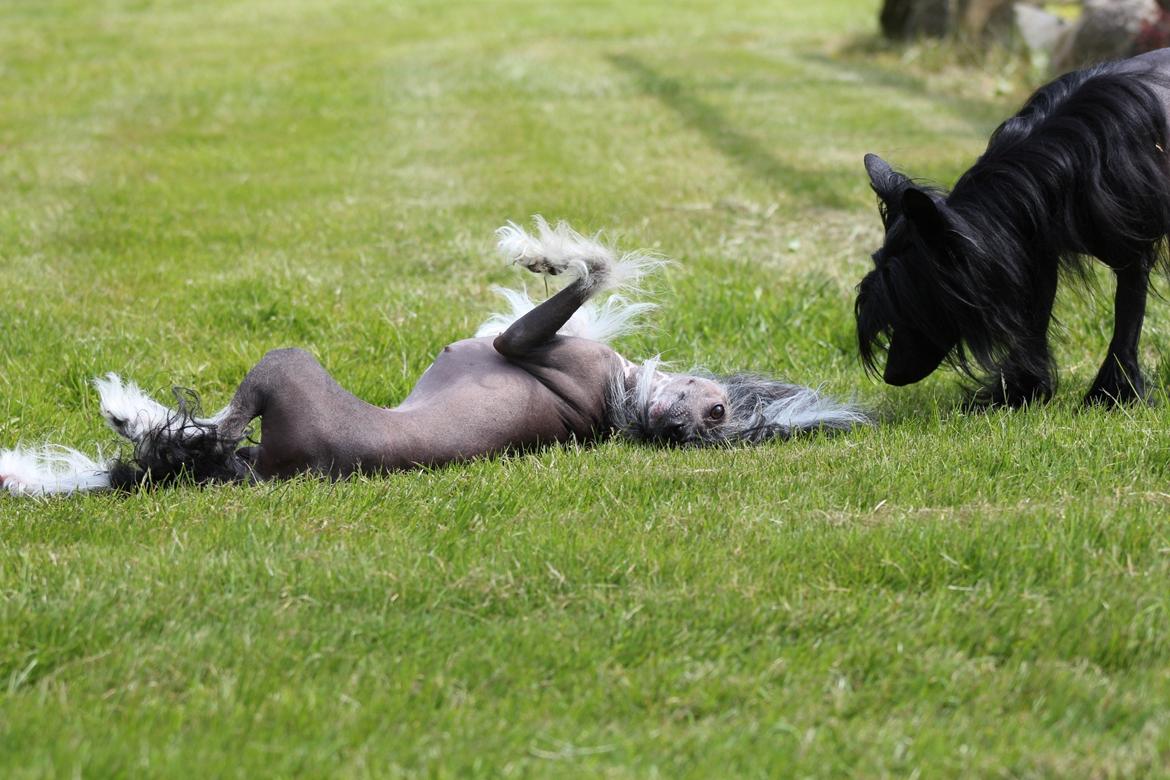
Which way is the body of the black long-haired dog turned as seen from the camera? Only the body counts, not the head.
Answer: to the viewer's left

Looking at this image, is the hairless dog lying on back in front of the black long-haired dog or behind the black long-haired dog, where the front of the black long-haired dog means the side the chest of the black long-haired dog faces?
in front
